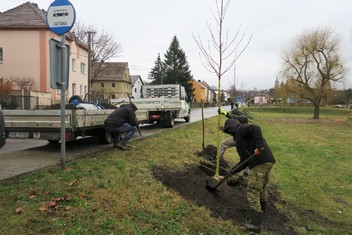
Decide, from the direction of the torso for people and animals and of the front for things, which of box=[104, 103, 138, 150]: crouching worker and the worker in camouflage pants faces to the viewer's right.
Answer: the crouching worker

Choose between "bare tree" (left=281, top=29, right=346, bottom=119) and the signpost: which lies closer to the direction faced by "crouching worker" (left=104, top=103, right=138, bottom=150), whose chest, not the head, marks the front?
the bare tree

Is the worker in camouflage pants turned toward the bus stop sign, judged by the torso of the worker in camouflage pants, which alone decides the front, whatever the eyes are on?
yes

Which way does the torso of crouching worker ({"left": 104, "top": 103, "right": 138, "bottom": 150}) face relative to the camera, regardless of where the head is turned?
to the viewer's right

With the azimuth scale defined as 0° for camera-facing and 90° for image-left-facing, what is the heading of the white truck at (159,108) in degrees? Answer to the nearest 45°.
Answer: approximately 225°

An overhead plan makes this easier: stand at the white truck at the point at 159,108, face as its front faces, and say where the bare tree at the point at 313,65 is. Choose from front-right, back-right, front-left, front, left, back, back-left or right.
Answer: front

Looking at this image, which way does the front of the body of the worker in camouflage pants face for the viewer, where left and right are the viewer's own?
facing to the left of the viewer

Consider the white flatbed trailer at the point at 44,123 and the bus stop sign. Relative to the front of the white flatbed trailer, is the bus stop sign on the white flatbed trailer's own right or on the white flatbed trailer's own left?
on the white flatbed trailer's own right

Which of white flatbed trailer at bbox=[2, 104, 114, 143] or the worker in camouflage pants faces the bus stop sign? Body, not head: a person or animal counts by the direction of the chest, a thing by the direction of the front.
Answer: the worker in camouflage pants

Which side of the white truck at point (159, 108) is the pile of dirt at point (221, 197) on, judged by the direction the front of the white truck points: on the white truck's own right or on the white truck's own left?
on the white truck's own right

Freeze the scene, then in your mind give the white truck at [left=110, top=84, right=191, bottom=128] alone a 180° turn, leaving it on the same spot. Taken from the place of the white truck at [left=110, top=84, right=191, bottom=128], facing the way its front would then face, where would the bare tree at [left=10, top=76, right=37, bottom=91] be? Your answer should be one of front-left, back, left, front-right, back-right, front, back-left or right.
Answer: right

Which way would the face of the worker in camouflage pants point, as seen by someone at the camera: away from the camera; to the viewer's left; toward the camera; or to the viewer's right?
to the viewer's left
